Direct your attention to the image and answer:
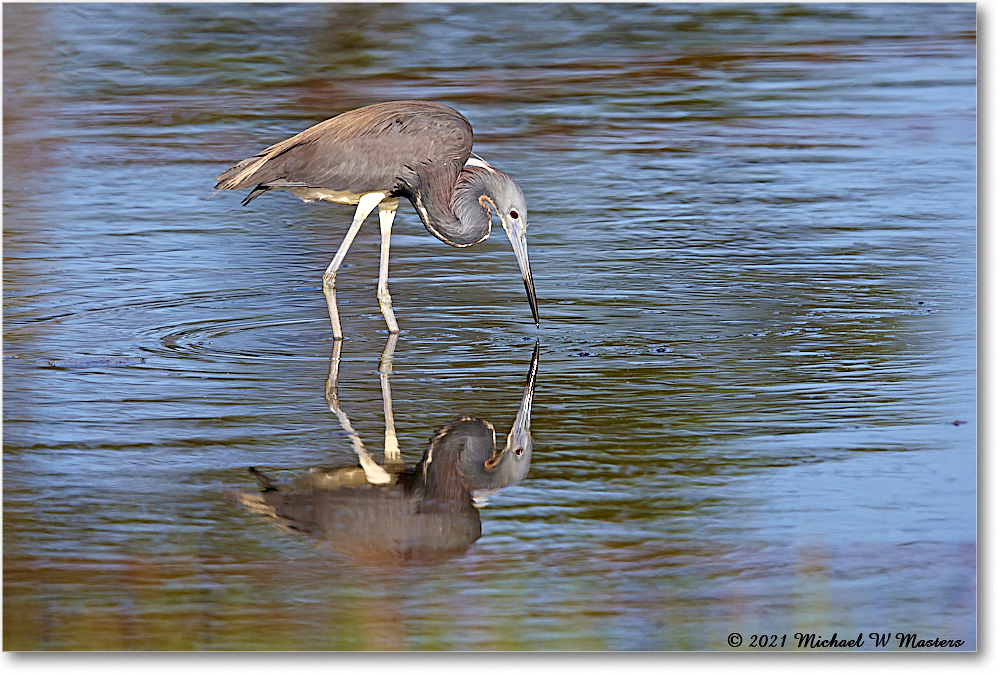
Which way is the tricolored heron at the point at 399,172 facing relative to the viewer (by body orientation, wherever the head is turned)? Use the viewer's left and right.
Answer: facing to the right of the viewer
